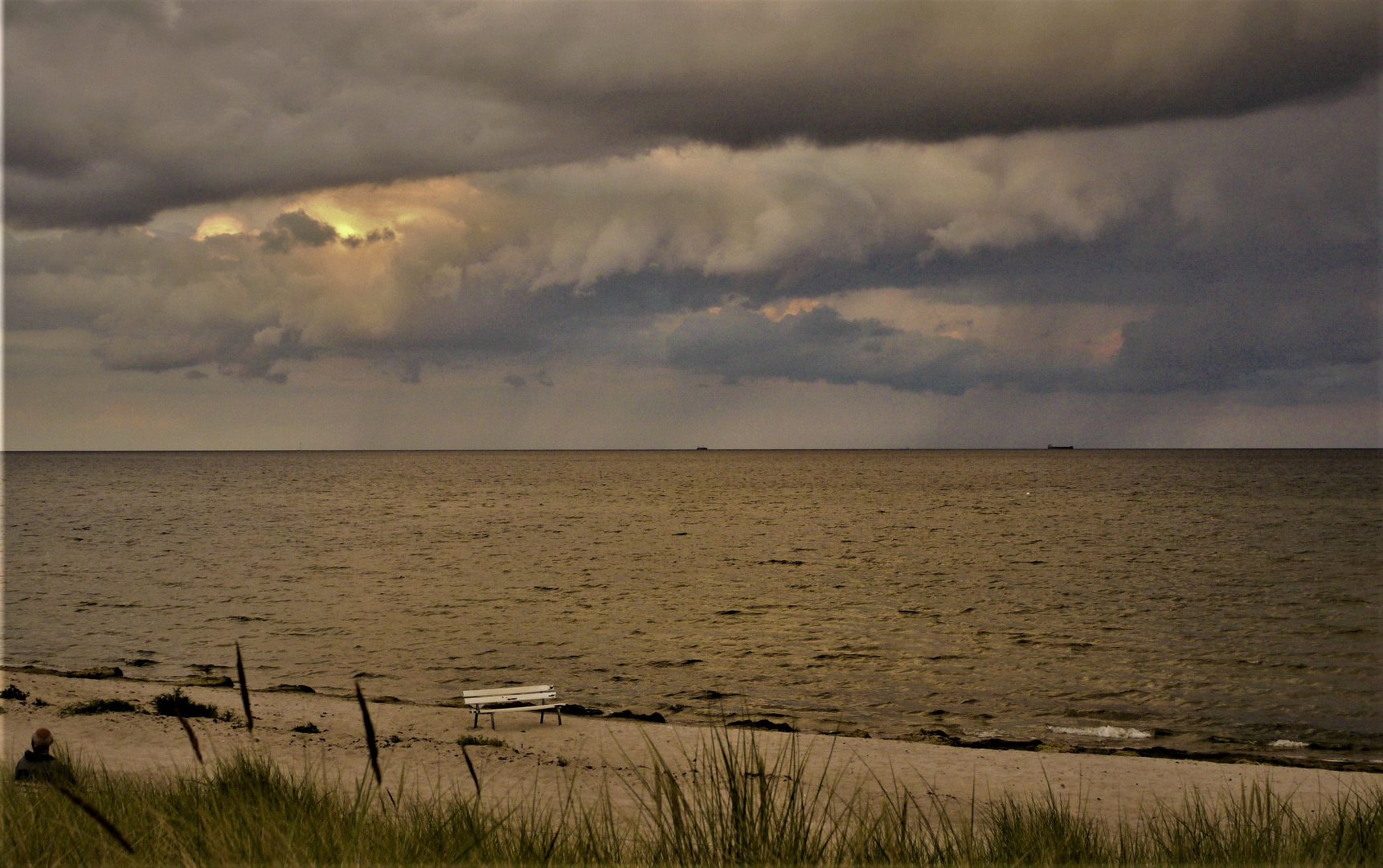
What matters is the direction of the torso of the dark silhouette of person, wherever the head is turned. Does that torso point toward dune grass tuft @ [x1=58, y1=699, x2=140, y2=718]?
yes

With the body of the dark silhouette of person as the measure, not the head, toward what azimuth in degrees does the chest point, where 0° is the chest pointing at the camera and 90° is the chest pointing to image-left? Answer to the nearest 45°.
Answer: approximately 180°

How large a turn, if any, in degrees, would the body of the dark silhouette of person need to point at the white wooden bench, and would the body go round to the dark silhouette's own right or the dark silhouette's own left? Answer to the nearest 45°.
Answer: approximately 45° to the dark silhouette's own right

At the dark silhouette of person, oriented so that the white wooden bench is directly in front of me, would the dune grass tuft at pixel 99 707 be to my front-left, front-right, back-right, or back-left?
front-left
